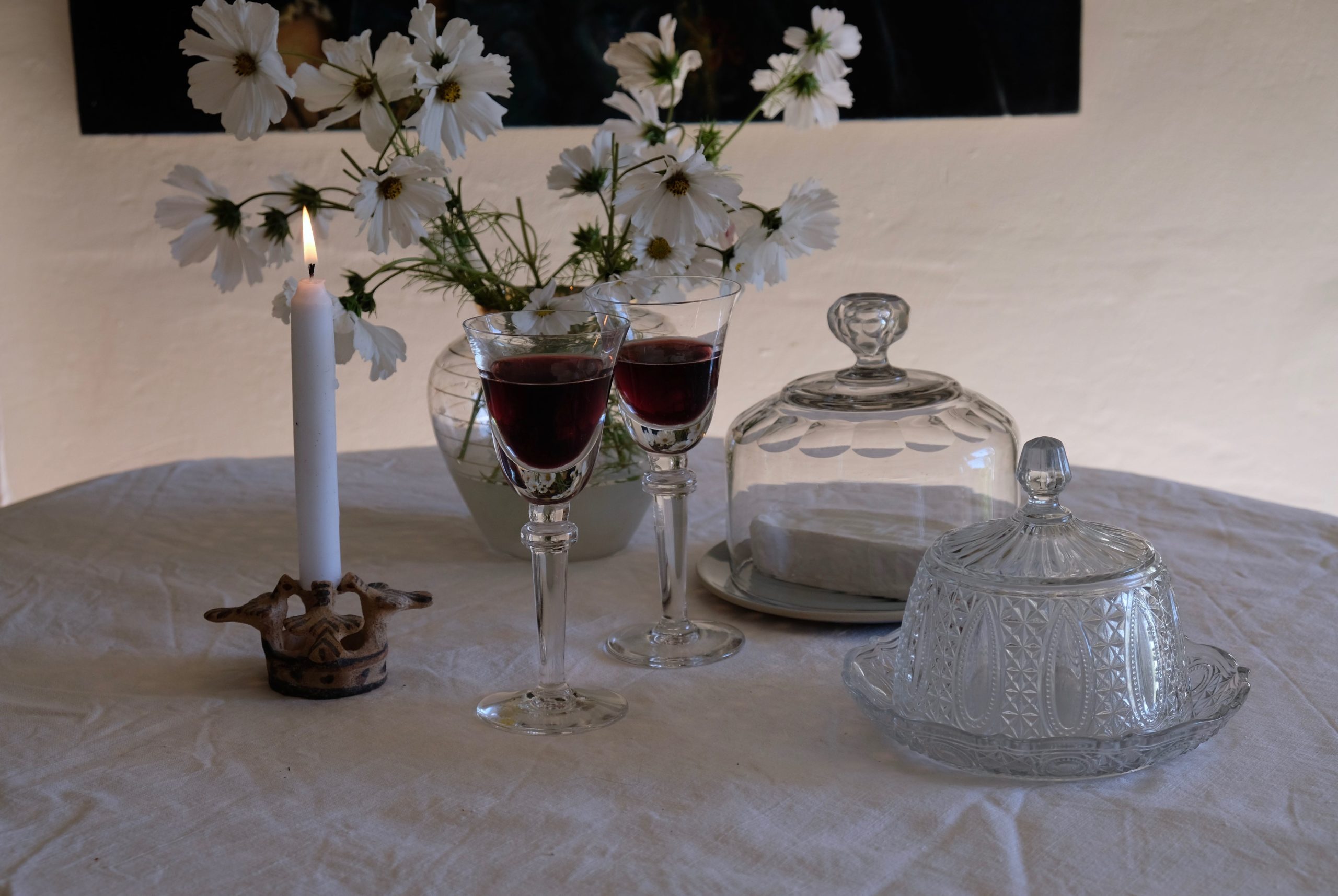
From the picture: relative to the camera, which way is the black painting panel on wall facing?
toward the camera

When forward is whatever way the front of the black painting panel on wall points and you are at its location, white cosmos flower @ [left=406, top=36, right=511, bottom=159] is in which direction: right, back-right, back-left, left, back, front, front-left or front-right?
front

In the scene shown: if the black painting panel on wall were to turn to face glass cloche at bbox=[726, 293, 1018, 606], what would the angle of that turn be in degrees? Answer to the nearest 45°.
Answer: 0° — it already faces it

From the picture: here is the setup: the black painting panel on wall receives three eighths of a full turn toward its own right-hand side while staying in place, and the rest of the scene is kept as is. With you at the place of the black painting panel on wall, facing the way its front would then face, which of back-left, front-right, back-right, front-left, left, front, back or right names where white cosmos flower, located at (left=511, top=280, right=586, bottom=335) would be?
back-left

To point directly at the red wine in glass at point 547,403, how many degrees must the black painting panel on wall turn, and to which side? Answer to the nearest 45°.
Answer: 0° — it already faces it

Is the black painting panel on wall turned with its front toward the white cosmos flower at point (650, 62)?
yes

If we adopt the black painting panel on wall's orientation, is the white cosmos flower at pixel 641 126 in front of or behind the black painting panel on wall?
in front

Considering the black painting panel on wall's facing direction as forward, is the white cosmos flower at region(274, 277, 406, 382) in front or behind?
in front

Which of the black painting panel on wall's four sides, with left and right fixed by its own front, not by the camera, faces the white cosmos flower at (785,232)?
front

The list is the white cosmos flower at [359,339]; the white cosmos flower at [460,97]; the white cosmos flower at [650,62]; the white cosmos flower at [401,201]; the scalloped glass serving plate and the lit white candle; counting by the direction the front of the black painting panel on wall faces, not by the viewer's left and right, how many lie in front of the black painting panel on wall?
6

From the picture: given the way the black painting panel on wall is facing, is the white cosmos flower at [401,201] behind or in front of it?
in front

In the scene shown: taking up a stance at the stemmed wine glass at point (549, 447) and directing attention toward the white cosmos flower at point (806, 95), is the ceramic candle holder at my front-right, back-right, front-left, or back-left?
back-left

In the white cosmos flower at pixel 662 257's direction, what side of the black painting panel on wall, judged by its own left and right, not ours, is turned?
front

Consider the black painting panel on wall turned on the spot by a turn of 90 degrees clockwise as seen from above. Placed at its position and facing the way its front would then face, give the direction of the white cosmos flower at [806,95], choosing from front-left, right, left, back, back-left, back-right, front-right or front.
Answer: left
